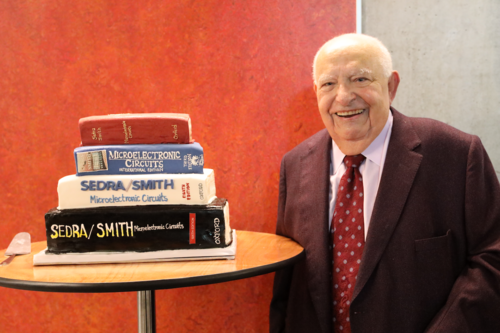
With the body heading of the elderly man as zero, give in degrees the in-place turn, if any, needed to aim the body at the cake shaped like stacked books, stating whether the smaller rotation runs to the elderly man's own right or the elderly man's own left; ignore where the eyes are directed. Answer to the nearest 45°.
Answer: approximately 45° to the elderly man's own right

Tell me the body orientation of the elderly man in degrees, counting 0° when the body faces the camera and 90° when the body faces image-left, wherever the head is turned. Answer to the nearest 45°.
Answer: approximately 45°

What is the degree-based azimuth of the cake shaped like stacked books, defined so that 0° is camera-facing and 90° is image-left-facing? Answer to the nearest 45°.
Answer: approximately 0°

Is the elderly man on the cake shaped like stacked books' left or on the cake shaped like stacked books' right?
on its left
